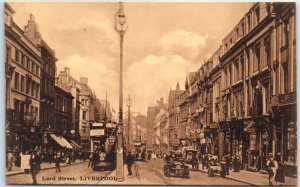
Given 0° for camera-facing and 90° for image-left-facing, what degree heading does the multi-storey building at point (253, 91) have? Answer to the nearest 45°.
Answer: approximately 45°

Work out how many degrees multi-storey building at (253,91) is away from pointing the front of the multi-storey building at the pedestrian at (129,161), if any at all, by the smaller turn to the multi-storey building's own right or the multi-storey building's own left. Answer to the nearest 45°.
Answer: approximately 45° to the multi-storey building's own left
